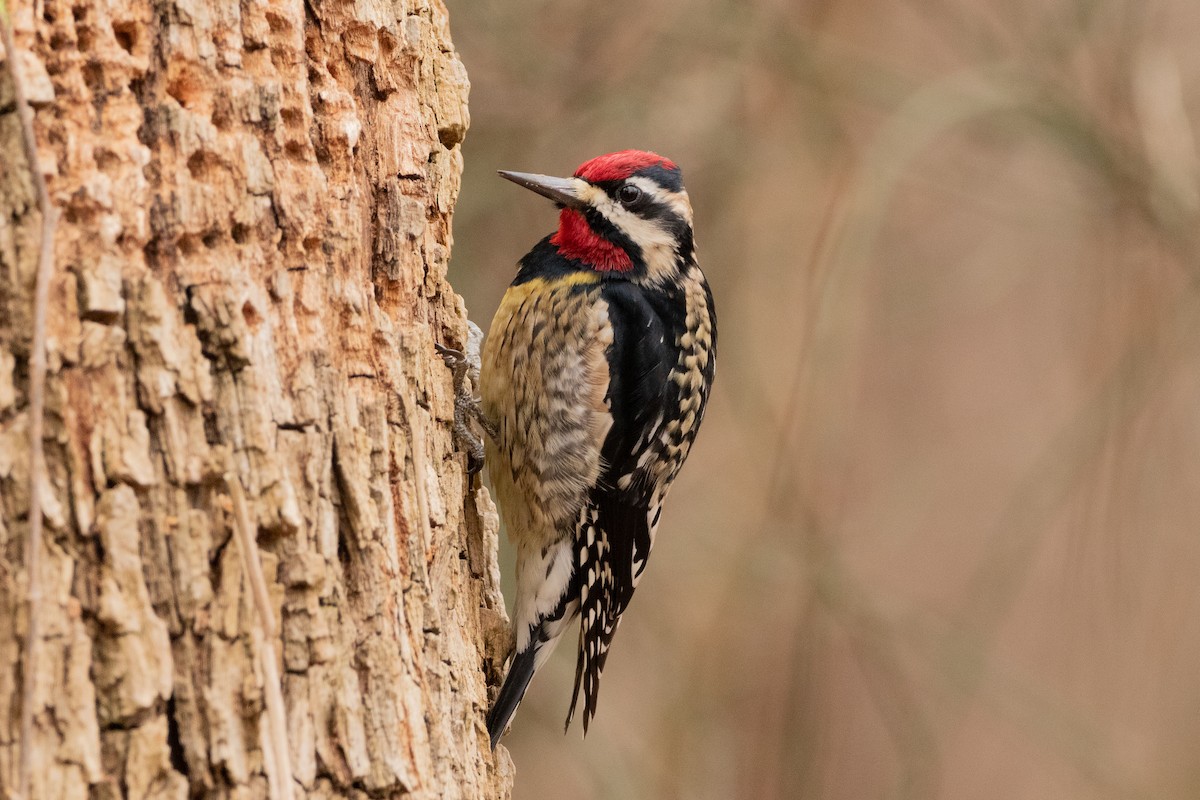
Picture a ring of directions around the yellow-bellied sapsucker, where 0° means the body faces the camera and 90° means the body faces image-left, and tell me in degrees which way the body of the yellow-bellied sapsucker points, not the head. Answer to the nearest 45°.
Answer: approximately 90°
